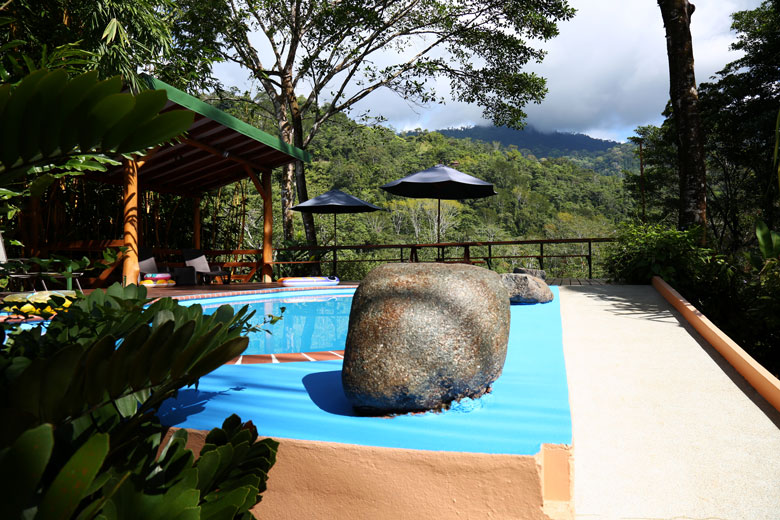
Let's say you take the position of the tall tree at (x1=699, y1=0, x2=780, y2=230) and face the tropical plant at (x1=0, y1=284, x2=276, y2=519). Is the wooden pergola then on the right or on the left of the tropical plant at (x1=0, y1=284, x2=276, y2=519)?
right

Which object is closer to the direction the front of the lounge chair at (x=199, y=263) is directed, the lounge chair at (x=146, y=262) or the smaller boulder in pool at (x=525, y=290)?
the smaller boulder in pool

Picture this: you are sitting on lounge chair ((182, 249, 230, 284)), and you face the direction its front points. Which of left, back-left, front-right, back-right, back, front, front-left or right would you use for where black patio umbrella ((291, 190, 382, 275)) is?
front-left

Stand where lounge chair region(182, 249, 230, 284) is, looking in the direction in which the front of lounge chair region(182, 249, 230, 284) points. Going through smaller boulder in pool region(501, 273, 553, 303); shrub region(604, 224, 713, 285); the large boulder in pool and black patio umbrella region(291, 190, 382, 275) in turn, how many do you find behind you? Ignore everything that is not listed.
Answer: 0

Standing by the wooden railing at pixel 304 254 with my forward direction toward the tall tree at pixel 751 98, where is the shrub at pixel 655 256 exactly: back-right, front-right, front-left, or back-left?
front-right

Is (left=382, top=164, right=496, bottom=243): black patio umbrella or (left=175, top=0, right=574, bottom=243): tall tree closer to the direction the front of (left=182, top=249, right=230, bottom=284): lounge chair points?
the black patio umbrella

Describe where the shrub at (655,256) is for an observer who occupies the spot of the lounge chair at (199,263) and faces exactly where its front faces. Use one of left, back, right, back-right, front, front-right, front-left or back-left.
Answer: front

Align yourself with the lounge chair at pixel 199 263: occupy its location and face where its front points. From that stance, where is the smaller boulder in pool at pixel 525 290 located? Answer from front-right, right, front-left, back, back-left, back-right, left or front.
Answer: front

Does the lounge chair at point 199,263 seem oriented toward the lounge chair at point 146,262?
no

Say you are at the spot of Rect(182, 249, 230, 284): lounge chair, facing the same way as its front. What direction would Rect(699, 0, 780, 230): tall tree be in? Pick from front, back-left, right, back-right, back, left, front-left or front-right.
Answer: front-left

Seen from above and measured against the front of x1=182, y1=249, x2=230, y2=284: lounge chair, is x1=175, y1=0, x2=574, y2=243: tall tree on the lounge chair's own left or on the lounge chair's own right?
on the lounge chair's own left

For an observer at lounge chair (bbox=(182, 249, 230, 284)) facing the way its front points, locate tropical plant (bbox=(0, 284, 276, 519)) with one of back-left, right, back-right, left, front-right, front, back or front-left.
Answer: front-right

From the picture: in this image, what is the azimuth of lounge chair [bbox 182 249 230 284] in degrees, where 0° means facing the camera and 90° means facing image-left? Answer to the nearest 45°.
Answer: approximately 315°
